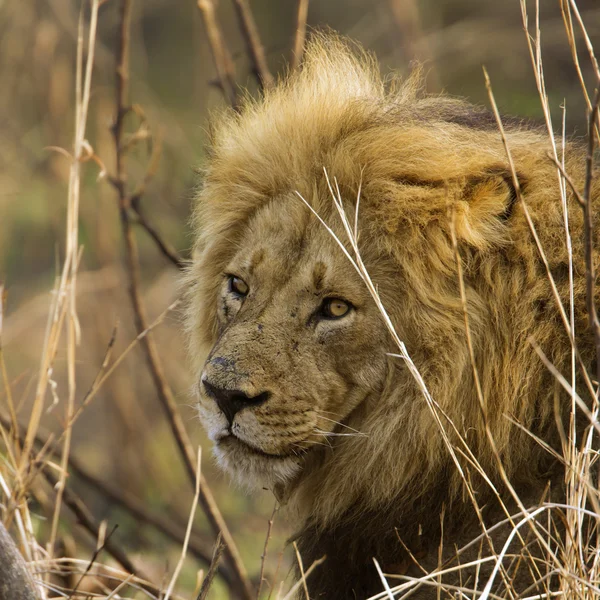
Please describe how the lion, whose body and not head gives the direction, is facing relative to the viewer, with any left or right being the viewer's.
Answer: facing the viewer and to the left of the viewer

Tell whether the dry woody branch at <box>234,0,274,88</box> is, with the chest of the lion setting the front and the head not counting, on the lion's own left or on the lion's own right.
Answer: on the lion's own right

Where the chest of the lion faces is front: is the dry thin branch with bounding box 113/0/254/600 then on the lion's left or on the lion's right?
on the lion's right
